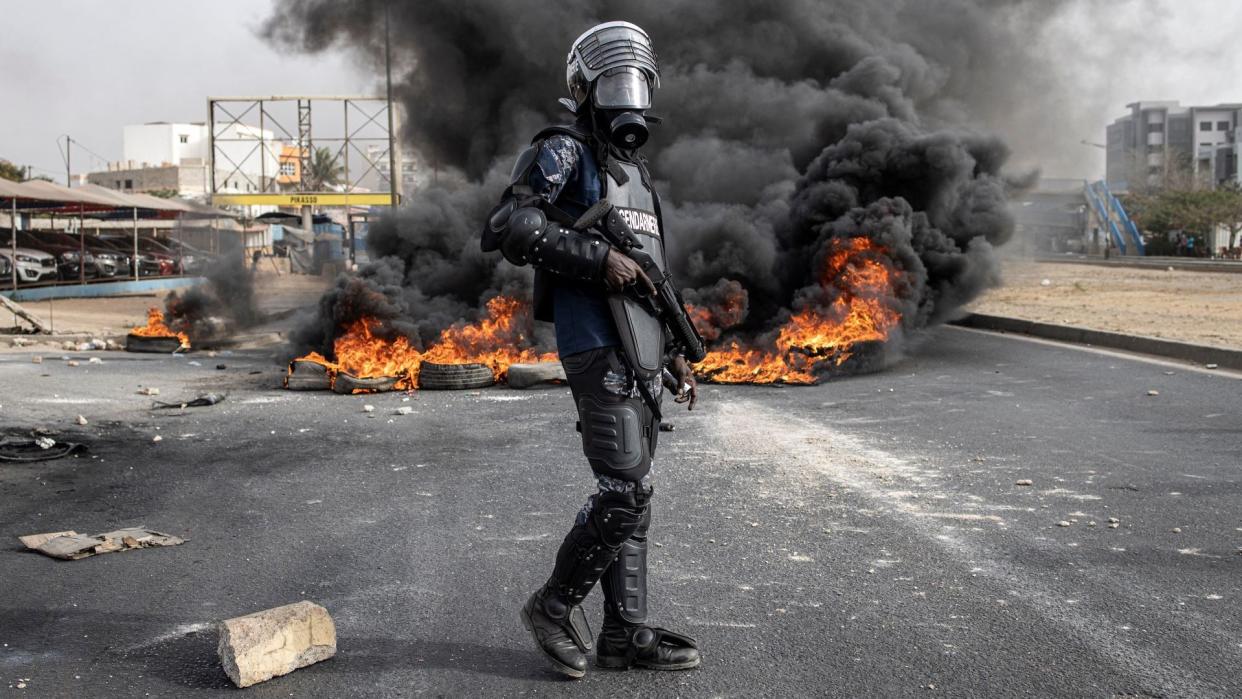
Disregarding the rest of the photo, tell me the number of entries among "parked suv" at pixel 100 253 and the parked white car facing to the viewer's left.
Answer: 0

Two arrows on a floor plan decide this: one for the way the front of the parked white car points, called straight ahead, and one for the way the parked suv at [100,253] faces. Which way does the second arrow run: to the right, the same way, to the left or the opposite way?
the same way

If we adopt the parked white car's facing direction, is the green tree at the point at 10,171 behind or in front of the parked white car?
behind

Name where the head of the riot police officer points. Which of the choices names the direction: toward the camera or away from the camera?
toward the camera

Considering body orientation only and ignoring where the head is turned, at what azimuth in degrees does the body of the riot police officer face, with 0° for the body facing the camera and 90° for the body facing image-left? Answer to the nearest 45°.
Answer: approximately 315°

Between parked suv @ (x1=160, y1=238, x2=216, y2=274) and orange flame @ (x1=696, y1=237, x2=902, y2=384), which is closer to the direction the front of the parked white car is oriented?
the orange flame

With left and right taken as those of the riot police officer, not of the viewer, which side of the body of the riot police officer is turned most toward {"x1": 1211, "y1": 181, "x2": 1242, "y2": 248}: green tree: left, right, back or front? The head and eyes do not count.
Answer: left

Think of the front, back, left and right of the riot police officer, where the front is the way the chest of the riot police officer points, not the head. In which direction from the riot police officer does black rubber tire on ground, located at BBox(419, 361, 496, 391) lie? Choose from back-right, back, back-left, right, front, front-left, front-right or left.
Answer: back-left
